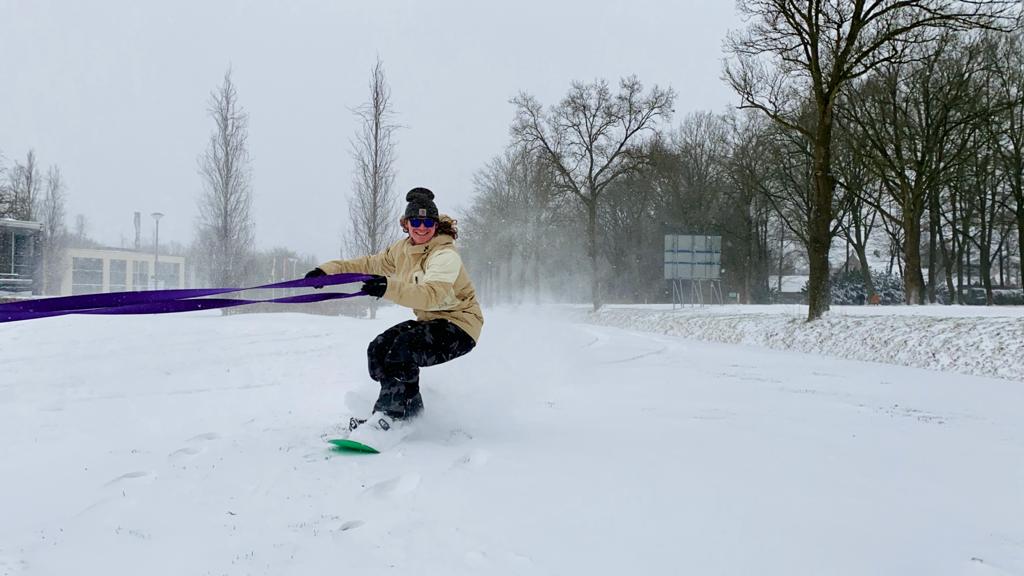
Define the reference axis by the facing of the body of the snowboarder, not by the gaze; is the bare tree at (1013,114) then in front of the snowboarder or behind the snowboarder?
behind

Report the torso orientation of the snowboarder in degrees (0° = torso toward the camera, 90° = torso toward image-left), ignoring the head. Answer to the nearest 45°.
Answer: approximately 45°

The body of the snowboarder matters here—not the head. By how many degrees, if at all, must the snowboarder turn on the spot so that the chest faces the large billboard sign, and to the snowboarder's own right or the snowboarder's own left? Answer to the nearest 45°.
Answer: approximately 180°

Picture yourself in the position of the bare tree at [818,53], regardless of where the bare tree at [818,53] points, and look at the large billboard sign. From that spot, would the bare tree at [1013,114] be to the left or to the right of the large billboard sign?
right

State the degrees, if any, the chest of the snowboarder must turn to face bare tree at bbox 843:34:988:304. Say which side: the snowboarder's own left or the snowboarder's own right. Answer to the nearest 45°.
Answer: approximately 180°
